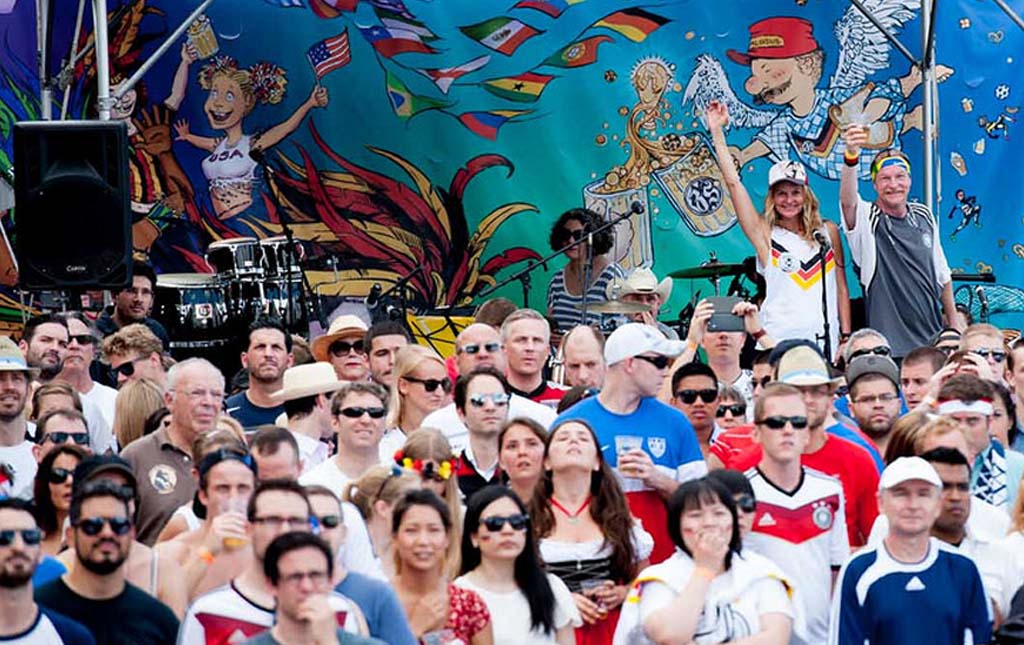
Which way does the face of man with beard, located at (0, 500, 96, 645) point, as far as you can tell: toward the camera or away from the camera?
toward the camera

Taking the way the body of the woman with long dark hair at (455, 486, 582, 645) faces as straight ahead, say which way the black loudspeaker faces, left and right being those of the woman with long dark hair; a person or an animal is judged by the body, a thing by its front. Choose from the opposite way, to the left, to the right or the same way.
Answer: the same way

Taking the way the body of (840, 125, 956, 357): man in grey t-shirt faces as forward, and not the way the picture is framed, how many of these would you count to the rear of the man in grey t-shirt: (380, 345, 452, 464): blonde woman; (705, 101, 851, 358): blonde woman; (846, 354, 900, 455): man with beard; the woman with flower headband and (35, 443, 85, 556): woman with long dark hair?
0

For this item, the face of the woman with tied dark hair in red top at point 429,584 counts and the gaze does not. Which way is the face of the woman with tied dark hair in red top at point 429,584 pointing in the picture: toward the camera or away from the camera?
toward the camera

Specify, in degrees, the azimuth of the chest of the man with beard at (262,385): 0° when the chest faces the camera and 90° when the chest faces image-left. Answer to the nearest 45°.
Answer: approximately 0°

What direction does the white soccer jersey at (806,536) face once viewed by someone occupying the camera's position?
facing the viewer

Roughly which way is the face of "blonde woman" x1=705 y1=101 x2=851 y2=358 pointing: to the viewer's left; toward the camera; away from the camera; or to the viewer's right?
toward the camera

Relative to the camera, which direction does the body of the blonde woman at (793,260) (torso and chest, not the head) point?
toward the camera

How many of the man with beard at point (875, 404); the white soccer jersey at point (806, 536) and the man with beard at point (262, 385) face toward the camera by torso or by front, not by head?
3

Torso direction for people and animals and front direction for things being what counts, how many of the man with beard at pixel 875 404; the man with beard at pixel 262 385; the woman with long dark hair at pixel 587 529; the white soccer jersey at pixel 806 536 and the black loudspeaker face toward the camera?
5

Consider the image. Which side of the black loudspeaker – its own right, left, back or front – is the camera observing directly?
front

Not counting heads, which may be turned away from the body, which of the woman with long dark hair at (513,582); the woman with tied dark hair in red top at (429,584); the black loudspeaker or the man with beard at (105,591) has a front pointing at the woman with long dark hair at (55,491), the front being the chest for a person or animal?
the black loudspeaker

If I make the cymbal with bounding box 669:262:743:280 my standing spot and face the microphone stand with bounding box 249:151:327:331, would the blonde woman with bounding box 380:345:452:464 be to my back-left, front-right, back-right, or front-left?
front-left

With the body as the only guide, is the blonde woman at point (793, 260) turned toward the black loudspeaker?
no
